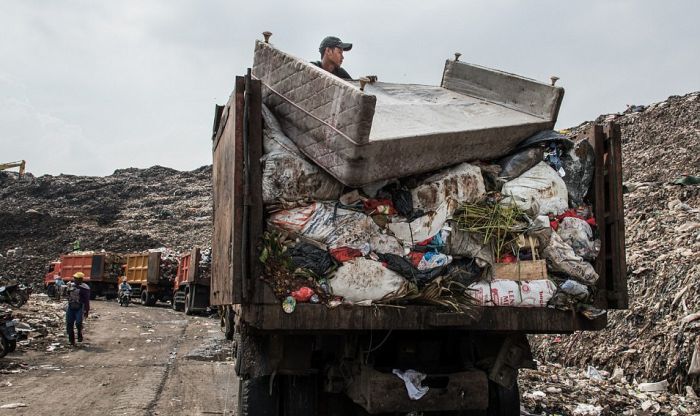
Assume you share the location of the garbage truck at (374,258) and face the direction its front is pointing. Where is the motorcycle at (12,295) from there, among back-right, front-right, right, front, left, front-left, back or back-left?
front-left

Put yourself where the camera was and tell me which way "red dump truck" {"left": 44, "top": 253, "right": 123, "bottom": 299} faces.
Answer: facing away from the viewer and to the left of the viewer

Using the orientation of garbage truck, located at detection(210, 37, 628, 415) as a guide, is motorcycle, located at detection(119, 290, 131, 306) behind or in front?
in front

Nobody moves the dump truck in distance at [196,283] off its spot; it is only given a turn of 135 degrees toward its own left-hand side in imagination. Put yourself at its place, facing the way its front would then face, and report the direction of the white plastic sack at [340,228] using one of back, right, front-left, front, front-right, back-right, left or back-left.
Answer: front

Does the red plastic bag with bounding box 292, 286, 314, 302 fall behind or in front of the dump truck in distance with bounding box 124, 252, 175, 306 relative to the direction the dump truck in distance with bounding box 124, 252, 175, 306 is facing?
behind

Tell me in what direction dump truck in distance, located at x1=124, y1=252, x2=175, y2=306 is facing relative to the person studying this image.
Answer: facing away from the viewer and to the left of the viewer

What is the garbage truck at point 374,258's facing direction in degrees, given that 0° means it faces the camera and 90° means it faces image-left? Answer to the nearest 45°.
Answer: approximately 180°

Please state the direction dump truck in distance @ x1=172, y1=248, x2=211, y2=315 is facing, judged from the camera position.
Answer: facing away from the viewer and to the left of the viewer

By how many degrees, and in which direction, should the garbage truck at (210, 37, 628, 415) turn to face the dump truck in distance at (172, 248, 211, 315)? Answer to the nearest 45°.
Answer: approximately 45° to its left

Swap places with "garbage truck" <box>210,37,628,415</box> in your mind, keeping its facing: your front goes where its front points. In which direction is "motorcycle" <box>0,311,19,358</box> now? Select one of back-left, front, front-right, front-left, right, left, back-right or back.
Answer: front-left
